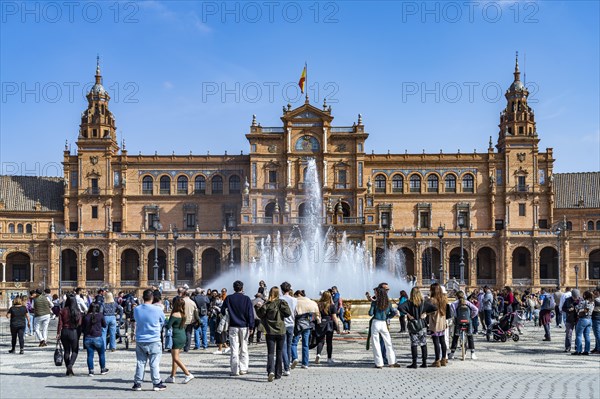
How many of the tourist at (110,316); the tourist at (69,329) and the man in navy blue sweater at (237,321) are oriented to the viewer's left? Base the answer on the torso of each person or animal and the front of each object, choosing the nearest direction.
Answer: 0

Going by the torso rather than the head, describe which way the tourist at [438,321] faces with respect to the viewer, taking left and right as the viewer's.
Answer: facing away from the viewer and to the left of the viewer

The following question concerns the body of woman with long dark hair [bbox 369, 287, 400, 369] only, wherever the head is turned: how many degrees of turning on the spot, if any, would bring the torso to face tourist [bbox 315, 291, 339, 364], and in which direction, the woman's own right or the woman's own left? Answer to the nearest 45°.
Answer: approximately 45° to the woman's own left

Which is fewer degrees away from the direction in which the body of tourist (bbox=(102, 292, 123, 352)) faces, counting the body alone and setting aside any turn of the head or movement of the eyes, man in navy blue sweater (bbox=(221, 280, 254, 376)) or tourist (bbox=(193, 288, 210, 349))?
the tourist

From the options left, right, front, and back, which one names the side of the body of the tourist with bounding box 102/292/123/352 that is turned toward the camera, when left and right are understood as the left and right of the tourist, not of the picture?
back

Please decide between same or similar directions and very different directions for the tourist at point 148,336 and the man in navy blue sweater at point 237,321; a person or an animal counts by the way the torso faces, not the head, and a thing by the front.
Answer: same or similar directions

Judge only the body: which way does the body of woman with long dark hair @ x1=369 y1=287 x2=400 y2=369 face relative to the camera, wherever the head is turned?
away from the camera

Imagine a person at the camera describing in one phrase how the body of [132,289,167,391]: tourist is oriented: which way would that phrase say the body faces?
away from the camera

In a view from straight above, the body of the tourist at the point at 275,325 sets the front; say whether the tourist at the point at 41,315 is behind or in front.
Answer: in front

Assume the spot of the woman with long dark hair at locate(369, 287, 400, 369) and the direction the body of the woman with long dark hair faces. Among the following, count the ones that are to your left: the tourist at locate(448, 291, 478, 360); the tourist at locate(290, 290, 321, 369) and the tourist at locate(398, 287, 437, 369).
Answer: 1

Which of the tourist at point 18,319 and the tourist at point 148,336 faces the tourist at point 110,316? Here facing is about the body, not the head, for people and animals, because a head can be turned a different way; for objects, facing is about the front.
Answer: the tourist at point 148,336

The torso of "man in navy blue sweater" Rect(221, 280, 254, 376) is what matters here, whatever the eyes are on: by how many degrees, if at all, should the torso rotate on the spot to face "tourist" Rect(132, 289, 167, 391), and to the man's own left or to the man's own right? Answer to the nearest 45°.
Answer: approximately 135° to the man's own left

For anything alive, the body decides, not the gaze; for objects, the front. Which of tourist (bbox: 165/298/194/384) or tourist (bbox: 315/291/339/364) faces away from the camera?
tourist (bbox: 315/291/339/364)

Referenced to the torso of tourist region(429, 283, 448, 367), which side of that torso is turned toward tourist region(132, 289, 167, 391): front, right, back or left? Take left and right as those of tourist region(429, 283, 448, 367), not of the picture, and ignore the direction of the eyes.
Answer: left
